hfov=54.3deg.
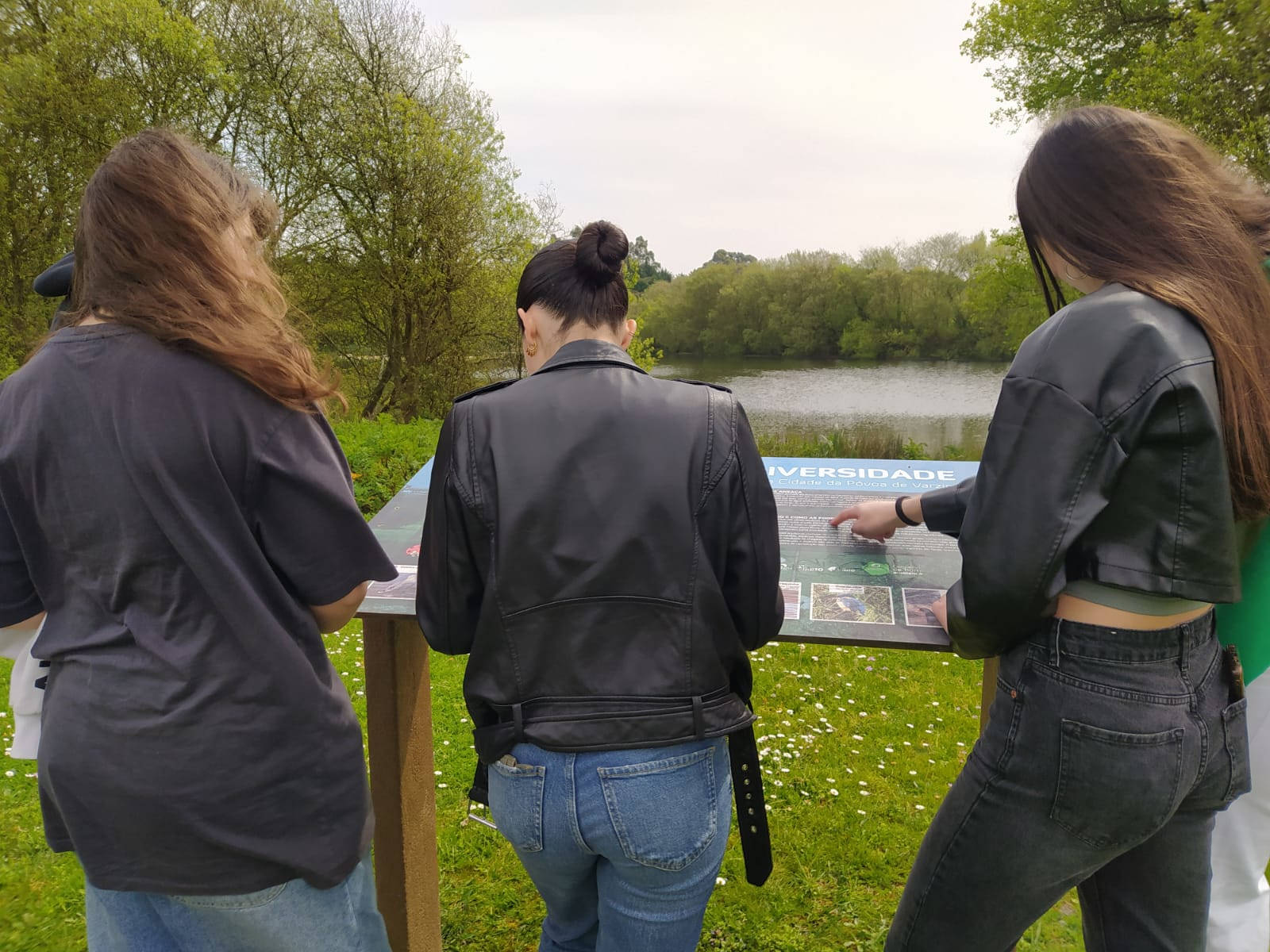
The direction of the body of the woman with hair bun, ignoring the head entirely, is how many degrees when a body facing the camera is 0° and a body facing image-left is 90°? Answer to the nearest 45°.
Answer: approximately 180°

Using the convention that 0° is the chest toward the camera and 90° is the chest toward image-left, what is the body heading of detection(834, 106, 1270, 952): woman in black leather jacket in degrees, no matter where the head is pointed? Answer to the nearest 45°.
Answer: approximately 135°

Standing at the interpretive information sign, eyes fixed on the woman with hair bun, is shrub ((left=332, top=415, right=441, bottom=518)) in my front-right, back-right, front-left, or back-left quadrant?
back-right

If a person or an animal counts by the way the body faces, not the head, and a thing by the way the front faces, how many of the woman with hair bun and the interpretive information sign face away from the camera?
1

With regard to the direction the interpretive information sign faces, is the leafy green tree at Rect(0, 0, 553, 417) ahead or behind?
behind

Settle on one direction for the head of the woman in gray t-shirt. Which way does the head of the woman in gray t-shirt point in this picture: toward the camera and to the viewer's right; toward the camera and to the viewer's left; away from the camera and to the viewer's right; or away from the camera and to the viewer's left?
away from the camera and to the viewer's right

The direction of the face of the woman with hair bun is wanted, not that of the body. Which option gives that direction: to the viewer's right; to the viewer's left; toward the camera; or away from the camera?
away from the camera

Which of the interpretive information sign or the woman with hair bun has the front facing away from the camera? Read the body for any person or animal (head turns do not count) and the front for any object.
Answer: the woman with hair bun

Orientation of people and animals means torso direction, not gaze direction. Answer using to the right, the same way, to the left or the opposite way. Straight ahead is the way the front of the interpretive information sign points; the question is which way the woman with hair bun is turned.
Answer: the opposite way

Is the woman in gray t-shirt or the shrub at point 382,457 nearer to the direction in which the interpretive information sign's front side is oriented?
the woman in gray t-shirt

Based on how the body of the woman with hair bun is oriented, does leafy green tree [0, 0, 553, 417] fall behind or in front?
in front

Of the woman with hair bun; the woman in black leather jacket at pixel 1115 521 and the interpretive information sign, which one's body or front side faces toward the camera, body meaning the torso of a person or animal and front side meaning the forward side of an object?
the interpretive information sign

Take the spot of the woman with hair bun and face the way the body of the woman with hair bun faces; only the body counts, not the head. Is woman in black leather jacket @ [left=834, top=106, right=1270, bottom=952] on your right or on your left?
on your right

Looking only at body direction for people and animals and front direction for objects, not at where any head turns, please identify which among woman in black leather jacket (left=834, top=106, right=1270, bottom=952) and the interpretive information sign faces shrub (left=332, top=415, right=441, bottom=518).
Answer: the woman in black leather jacket

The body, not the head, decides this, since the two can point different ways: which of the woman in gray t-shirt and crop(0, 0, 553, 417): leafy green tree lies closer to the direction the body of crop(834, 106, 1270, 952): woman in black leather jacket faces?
the leafy green tree

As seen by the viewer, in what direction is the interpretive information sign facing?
toward the camera

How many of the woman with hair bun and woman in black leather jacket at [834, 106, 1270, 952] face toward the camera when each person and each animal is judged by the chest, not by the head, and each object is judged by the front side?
0

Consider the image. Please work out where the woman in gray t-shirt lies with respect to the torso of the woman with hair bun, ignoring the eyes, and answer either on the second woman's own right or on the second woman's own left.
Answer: on the second woman's own left
